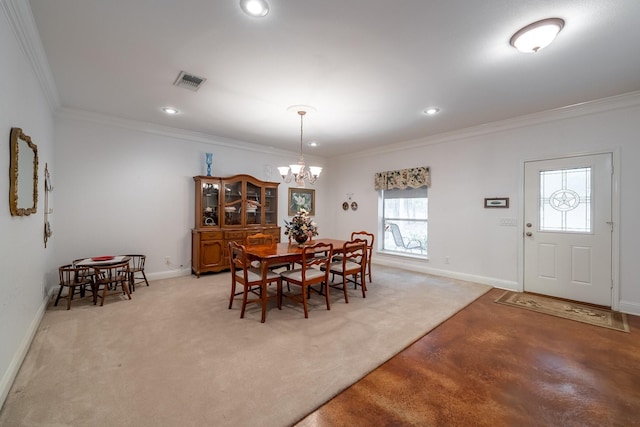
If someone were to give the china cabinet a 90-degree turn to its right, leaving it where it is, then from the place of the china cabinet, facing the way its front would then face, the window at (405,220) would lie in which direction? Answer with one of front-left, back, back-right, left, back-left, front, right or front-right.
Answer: back-left

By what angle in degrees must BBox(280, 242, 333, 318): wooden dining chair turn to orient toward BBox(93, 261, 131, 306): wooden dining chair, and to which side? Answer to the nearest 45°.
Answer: approximately 45° to its left

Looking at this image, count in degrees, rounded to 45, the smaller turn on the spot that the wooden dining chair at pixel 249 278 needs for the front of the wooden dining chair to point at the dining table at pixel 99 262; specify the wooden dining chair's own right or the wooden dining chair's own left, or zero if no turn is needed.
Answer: approximately 90° to the wooden dining chair's own left

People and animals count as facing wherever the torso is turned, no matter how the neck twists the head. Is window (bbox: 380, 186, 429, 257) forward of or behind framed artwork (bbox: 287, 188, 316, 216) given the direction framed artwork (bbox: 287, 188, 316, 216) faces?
forward

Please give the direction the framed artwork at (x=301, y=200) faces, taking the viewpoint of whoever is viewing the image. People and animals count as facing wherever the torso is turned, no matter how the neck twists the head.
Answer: facing the viewer and to the right of the viewer

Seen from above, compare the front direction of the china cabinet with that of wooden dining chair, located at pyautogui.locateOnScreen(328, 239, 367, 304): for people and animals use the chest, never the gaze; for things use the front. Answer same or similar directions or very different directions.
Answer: very different directions

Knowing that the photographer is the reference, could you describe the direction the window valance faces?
facing the viewer and to the left of the viewer

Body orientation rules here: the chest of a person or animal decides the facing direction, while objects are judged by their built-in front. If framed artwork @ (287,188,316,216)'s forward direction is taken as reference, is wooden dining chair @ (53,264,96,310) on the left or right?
on its right

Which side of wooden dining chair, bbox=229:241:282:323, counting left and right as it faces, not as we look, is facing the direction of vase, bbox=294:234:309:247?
front

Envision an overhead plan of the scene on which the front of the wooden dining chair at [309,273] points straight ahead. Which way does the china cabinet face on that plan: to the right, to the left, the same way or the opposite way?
the opposite way

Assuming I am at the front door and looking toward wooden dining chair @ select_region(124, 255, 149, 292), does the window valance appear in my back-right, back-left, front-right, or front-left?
front-right

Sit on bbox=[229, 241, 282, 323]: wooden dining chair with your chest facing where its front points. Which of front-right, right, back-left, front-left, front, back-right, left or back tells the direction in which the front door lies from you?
front-right

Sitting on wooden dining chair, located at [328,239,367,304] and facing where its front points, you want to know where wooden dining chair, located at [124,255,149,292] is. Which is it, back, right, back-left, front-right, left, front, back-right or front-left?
front-left

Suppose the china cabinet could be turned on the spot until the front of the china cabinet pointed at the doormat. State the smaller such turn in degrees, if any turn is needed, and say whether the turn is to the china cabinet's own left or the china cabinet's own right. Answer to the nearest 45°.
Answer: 0° — it already faces it
